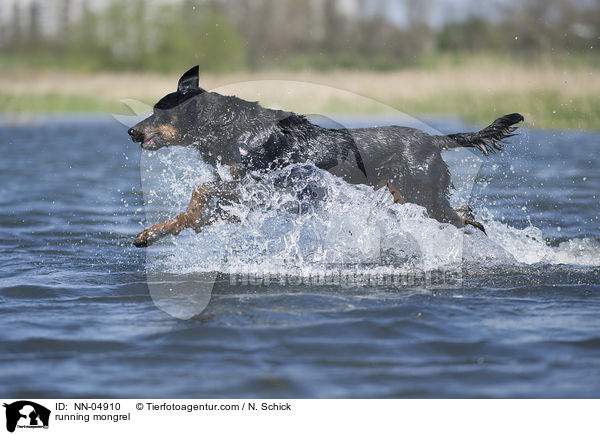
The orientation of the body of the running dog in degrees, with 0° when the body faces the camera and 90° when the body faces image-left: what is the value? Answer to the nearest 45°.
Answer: approximately 90°
